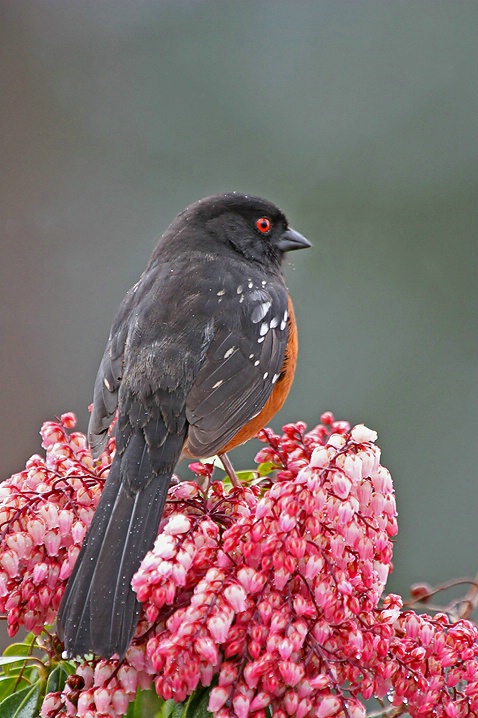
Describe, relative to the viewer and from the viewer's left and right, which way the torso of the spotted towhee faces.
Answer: facing away from the viewer and to the right of the viewer
